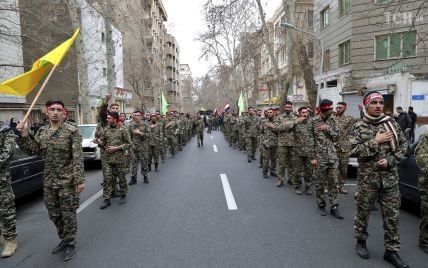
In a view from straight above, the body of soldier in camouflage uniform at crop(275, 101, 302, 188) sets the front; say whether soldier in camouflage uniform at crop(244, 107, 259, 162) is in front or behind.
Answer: behind

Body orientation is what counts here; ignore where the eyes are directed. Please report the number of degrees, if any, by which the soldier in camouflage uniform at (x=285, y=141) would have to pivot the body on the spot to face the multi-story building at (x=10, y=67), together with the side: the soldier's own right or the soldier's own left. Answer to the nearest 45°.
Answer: approximately 135° to the soldier's own right

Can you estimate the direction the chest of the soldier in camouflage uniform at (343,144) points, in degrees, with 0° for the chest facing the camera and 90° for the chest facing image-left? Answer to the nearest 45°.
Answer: approximately 0°

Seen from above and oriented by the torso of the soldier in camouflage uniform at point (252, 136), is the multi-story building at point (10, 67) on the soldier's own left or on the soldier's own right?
on the soldier's own right

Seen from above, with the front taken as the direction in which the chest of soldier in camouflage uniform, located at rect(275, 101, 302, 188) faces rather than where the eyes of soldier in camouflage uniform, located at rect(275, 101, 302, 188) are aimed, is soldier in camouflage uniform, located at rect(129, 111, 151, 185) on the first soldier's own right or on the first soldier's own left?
on the first soldier's own right
